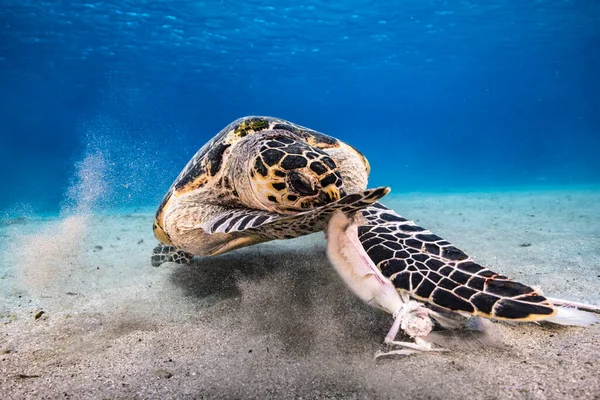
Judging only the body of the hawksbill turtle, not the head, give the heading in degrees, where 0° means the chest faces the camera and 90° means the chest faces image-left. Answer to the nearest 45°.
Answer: approximately 315°
